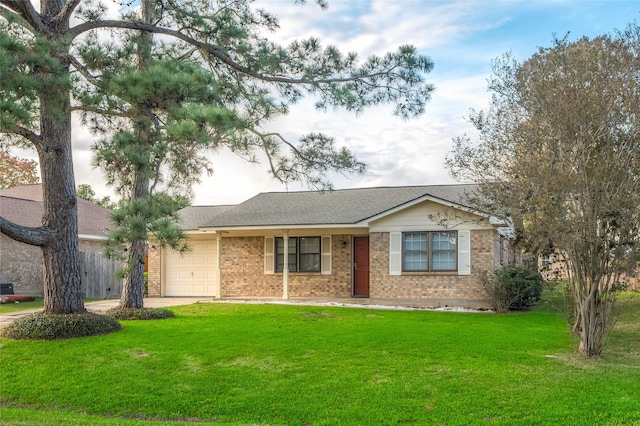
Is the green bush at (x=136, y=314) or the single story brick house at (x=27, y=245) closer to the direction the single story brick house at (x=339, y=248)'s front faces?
the green bush

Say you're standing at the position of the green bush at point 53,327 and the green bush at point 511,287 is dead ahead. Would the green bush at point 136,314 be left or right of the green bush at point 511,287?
left

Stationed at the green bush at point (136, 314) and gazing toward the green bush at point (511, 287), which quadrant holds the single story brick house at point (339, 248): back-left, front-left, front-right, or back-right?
front-left

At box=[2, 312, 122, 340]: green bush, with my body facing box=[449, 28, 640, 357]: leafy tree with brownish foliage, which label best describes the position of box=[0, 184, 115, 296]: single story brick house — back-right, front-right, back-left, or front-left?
back-left

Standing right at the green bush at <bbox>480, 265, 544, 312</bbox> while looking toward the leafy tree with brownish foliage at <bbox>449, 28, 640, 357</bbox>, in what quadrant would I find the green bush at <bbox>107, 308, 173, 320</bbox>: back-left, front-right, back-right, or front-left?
front-right

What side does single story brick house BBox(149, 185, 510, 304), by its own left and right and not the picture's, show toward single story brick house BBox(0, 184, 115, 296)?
right

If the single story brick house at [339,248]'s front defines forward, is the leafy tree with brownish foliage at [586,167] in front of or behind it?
in front

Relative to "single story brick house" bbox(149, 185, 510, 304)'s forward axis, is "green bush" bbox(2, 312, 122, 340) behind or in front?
in front

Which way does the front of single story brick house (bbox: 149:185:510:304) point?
toward the camera

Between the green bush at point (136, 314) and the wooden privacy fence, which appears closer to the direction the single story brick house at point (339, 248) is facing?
the green bush

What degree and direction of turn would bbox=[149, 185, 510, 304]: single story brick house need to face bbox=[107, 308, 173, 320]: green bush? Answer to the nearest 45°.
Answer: approximately 45° to its right

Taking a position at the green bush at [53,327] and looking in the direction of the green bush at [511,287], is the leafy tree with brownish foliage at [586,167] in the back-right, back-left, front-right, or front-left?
front-right
